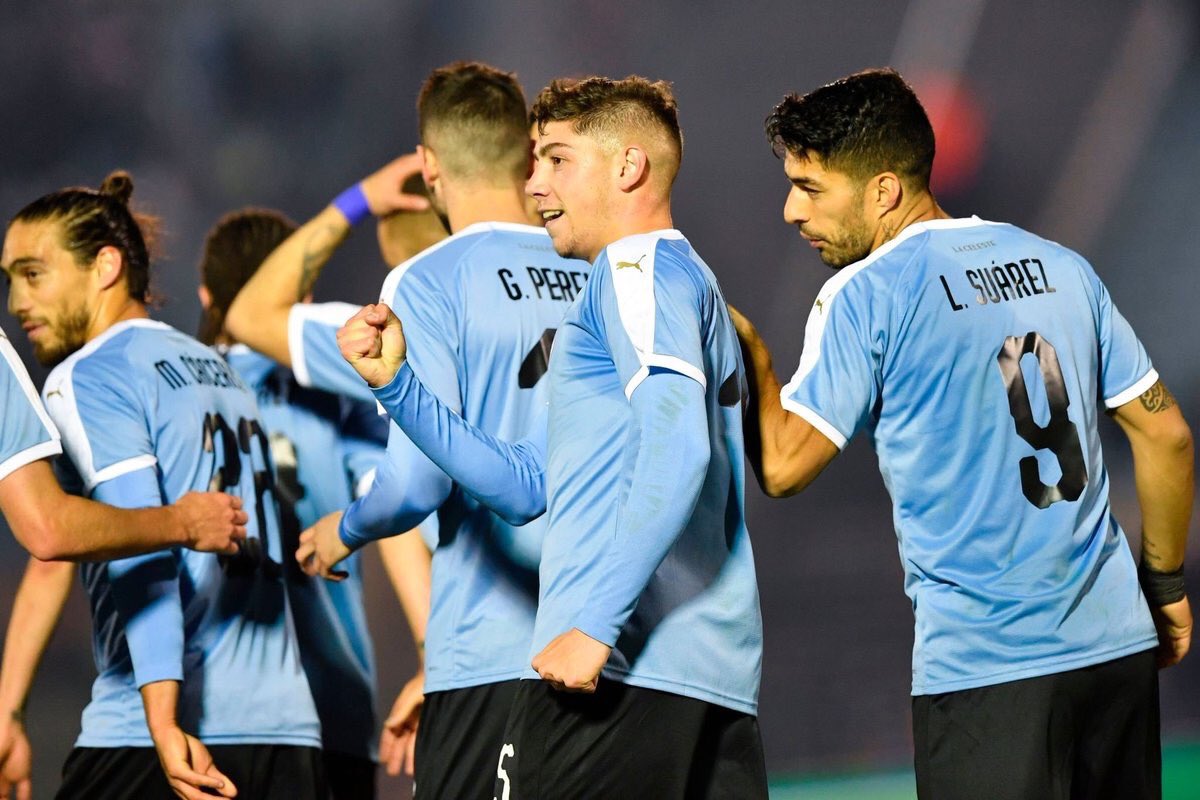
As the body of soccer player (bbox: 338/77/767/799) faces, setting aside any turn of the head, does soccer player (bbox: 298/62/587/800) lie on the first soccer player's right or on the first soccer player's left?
on the first soccer player's right

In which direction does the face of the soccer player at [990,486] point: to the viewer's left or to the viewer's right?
to the viewer's left

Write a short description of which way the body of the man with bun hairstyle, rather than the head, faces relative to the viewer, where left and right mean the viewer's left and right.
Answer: facing away from the viewer and to the left of the viewer

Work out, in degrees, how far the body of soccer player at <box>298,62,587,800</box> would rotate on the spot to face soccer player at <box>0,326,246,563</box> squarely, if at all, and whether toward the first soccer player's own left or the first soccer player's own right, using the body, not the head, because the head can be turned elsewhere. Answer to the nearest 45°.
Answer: approximately 45° to the first soccer player's own left

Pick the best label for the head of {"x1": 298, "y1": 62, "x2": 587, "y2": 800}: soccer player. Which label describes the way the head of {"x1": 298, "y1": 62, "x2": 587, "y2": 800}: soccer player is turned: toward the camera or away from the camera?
away from the camera

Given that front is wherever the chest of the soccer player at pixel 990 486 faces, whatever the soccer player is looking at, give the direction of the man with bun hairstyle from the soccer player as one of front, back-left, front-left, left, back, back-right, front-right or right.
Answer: front-left

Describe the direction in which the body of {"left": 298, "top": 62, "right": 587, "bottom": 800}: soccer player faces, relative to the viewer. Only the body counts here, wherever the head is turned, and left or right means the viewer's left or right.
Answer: facing away from the viewer and to the left of the viewer

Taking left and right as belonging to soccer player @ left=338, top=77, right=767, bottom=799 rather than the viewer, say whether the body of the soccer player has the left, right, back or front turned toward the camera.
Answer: left

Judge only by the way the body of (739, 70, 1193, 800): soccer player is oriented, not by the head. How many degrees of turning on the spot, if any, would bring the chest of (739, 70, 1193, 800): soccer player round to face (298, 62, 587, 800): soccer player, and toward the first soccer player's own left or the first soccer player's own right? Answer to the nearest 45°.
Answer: approximately 45° to the first soccer player's own left

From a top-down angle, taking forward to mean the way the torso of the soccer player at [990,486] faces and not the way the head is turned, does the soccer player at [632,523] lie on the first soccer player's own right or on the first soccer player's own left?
on the first soccer player's own left
